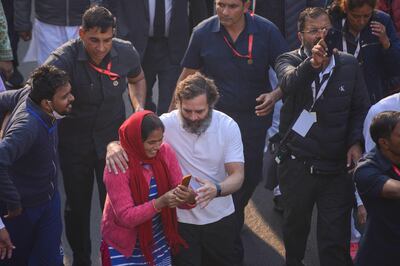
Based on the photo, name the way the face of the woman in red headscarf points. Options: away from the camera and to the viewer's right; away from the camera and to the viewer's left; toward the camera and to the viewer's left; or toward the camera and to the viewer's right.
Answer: toward the camera and to the viewer's right

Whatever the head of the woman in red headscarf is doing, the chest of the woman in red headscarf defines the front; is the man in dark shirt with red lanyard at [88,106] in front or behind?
behind

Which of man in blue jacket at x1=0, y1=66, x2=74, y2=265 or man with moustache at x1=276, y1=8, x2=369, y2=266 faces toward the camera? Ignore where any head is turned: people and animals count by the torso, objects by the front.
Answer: the man with moustache

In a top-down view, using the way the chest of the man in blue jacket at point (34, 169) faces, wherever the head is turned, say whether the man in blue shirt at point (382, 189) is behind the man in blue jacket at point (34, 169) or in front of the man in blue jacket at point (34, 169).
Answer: in front

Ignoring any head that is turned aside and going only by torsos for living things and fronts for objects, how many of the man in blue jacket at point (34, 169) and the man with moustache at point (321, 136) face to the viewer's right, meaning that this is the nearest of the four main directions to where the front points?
1

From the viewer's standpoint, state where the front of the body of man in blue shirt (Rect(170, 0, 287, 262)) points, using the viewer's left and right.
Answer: facing the viewer

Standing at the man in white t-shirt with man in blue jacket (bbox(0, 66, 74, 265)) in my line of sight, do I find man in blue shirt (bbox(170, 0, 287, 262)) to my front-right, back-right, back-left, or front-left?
back-right

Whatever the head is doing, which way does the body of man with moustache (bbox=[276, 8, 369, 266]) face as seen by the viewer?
toward the camera

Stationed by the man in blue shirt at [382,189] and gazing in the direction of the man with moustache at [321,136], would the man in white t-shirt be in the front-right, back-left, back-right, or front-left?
front-left

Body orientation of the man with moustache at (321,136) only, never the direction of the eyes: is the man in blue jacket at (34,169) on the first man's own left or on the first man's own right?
on the first man's own right

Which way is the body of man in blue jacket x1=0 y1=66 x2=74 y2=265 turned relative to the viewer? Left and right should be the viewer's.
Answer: facing to the right of the viewer

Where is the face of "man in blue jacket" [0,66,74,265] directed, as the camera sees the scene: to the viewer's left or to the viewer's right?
to the viewer's right

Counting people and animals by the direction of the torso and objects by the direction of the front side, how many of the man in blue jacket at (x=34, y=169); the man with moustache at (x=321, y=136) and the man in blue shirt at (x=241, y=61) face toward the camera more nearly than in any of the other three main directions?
2

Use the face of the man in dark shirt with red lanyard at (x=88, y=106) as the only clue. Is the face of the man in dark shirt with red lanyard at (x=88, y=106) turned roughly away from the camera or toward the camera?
toward the camera

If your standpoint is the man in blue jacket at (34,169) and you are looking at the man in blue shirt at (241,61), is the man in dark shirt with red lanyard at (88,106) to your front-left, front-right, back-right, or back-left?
front-left

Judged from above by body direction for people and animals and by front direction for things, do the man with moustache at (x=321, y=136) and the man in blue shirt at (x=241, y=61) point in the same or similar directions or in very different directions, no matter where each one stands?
same or similar directions
